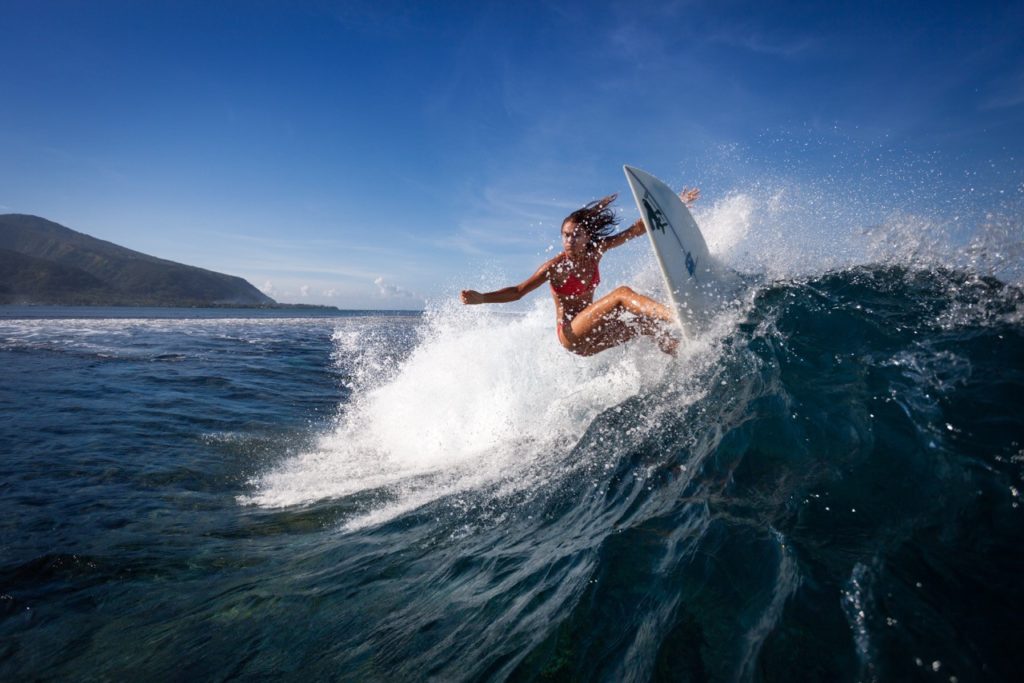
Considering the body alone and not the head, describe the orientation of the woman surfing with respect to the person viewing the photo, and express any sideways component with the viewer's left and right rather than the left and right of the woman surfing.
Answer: facing the viewer and to the right of the viewer
